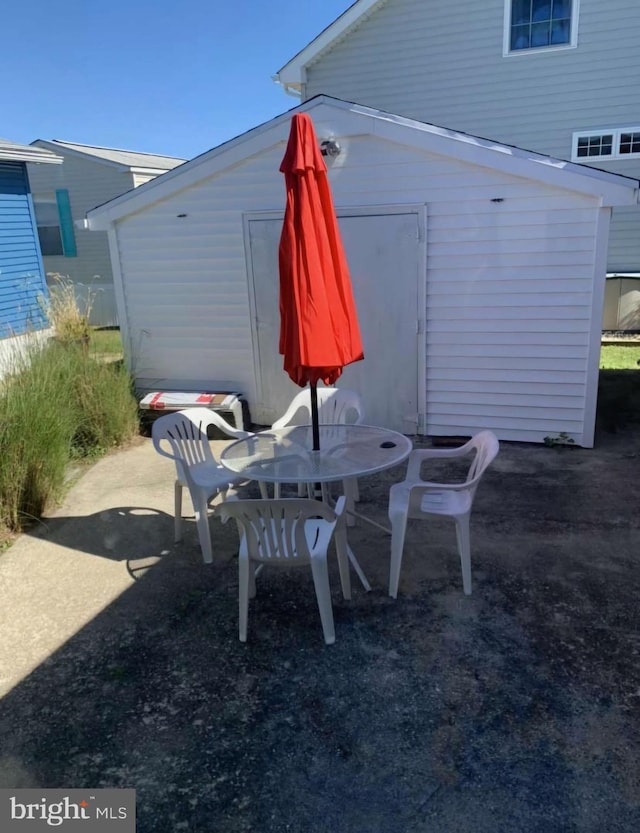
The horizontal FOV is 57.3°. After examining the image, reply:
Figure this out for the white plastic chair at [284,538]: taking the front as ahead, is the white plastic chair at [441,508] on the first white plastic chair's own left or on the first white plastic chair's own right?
on the first white plastic chair's own right

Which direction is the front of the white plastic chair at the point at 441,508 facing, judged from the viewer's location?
facing to the left of the viewer

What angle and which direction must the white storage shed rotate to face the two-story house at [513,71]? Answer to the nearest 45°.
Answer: approximately 180°

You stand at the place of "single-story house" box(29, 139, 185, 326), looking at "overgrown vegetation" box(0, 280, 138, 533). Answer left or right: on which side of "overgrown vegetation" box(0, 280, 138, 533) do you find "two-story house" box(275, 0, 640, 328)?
left

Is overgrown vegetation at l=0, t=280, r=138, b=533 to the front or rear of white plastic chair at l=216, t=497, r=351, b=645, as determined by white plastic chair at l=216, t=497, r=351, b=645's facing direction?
to the front

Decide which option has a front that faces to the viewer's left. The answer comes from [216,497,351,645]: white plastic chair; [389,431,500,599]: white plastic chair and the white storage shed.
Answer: [389,431,500,599]: white plastic chair

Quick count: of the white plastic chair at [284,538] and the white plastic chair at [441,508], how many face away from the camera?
1

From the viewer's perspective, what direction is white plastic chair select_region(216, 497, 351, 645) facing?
away from the camera

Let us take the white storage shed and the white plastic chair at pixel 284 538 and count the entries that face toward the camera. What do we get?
1

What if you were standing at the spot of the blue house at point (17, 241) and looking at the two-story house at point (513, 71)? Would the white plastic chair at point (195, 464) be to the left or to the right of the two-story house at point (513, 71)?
right

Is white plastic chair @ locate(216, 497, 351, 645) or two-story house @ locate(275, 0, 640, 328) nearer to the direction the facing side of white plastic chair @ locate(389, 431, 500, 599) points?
the white plastic chair

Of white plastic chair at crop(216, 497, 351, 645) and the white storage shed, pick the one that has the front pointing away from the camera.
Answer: the white plastic chair

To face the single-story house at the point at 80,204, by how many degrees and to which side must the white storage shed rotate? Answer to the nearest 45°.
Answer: approximately 135° to its right

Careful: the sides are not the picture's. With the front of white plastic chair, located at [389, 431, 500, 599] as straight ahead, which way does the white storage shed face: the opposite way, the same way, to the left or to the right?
to the left
